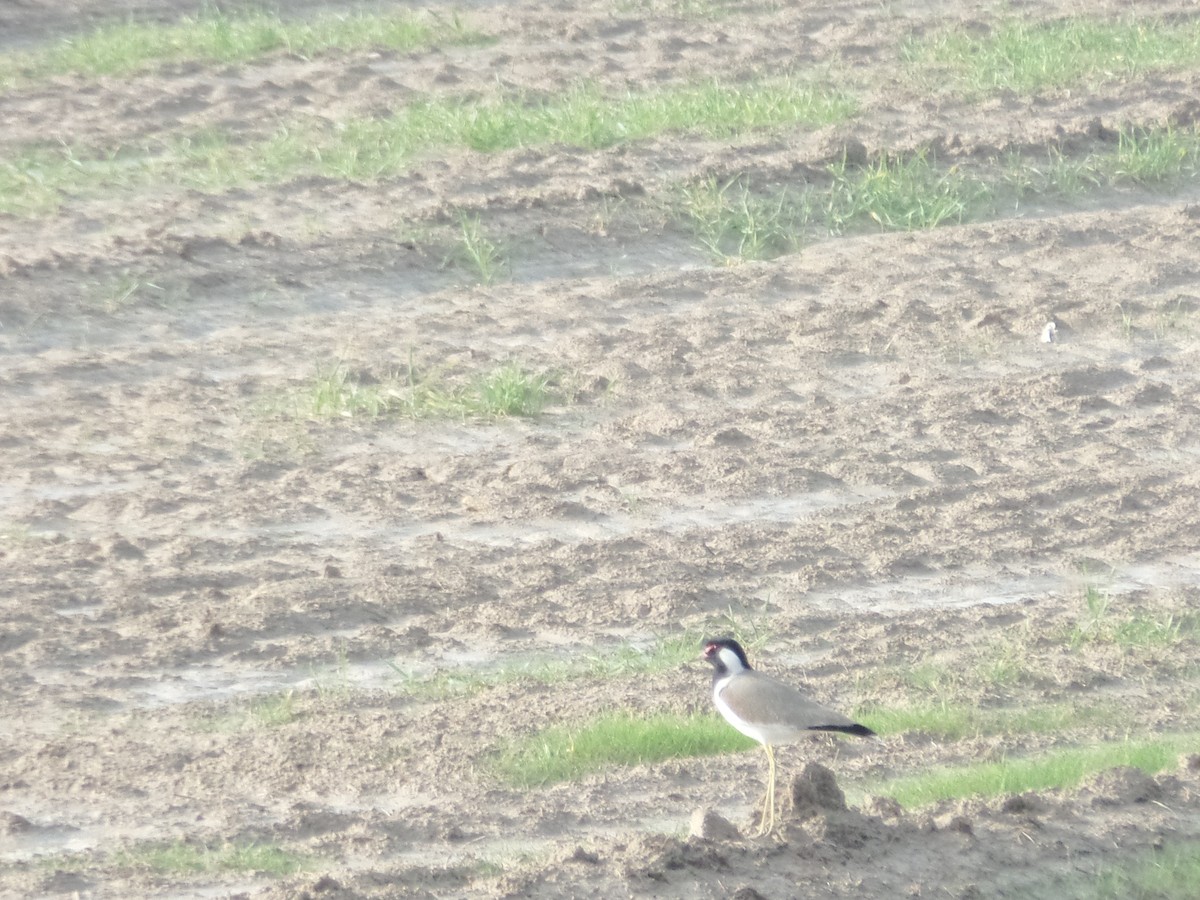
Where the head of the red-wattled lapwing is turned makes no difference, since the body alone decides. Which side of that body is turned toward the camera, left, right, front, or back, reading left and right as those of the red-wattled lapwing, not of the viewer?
left

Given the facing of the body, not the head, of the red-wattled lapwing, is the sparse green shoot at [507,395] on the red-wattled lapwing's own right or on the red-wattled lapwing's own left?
on the red-wattled lapwing's own right

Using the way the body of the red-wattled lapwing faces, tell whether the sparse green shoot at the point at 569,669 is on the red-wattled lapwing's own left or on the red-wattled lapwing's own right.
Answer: on the red-wattled lapwing's own right

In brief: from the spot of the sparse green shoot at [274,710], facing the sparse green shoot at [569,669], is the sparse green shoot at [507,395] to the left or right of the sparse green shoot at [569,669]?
left

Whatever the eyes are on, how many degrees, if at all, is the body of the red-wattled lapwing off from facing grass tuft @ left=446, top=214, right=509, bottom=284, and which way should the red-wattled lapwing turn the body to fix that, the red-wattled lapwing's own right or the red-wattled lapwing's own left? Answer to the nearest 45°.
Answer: approximately 90° to the red-wattled lapwing's own right

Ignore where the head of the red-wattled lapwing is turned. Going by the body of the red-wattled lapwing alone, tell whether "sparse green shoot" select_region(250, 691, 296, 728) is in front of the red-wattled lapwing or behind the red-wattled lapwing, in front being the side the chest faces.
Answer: in front
